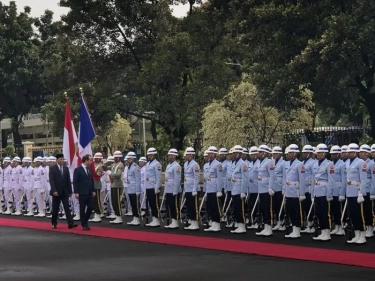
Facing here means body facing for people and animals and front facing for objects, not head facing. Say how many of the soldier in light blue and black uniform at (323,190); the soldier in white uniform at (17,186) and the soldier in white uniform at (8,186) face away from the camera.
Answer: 0

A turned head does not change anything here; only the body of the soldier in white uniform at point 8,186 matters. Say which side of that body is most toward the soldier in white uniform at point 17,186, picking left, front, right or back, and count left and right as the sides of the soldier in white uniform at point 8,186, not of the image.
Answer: left

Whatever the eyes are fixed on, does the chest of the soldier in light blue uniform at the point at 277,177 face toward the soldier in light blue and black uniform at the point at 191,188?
no

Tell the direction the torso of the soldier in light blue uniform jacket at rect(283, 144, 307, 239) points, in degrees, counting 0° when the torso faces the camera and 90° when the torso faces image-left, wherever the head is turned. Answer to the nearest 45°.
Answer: approximately 45°

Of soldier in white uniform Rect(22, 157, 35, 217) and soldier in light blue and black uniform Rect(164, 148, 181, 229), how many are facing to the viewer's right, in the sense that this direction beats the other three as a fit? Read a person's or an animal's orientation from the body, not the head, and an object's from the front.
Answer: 0

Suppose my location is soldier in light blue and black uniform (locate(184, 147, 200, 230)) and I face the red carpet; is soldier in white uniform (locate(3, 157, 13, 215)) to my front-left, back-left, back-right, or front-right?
back-right

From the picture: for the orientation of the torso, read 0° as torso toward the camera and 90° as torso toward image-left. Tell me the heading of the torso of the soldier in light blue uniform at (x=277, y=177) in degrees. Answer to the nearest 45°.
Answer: approximately 45°

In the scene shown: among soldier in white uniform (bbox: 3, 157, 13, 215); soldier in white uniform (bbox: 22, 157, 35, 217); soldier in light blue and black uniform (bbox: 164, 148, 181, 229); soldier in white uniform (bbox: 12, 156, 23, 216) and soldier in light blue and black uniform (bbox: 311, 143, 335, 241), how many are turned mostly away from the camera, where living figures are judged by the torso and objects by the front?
0

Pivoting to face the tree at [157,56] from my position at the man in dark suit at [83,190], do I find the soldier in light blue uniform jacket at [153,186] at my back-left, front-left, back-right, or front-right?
front-right

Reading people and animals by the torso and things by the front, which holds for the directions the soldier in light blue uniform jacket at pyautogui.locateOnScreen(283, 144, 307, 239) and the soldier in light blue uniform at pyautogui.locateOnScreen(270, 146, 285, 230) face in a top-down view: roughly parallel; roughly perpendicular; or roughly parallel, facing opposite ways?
roughly parallel

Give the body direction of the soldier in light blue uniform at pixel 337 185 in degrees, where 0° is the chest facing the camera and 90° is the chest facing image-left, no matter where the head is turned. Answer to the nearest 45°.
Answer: approximately 45°

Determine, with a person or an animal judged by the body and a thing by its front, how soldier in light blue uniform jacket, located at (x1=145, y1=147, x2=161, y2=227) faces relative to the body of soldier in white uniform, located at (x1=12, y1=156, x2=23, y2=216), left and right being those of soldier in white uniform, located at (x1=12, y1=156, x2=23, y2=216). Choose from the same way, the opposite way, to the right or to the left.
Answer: the same way

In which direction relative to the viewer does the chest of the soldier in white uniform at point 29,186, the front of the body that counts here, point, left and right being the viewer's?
facing the viewer and to the left of the viewer
